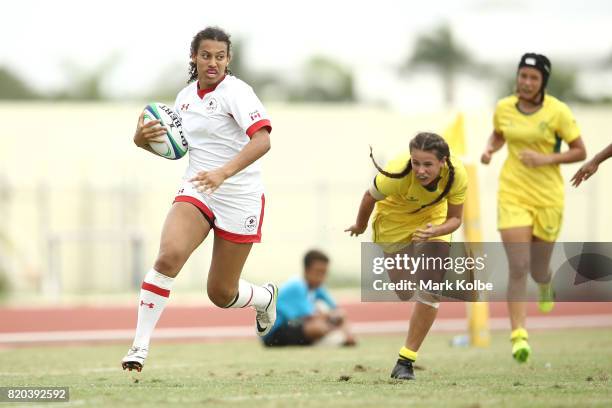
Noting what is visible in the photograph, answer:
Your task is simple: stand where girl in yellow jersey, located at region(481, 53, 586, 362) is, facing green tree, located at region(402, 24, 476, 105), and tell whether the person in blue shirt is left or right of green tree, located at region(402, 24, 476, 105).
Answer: left

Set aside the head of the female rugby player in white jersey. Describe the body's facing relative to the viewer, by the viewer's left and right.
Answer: facing the viewer and to the left of the viewer

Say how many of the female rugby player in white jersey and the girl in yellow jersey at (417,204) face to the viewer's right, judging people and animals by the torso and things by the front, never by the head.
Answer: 0

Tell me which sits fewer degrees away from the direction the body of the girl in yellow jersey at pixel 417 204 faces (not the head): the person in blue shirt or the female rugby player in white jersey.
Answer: the female rugby player in white jersey

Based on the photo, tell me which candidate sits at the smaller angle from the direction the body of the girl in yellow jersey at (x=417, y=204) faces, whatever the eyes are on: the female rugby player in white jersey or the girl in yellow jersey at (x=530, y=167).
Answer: the female rugby player in white jersey

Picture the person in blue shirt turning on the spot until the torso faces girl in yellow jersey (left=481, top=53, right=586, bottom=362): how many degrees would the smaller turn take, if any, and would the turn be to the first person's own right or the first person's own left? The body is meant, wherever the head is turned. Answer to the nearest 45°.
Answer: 0° — they already face them

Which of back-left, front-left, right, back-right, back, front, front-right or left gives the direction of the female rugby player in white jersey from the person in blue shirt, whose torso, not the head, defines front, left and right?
front-right

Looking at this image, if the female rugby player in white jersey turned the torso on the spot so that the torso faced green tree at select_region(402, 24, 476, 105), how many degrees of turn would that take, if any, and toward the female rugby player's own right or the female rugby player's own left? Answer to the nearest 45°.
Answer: approximately 135° to the female rugby player's own right

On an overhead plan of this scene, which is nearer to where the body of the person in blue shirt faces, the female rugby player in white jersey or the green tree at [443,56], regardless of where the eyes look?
the female rugby player in white jersey

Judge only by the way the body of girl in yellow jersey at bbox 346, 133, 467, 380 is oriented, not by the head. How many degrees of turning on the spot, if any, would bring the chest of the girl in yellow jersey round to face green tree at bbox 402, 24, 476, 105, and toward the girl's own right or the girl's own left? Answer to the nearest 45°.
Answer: approximately 180°

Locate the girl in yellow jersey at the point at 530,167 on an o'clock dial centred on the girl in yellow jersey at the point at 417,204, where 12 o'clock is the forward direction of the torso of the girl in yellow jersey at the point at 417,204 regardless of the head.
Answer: the girl in yellow jersey at the point at 530,167 is roughly at 7 o'clock from the girl in yellow jersey at the point at 417,204.

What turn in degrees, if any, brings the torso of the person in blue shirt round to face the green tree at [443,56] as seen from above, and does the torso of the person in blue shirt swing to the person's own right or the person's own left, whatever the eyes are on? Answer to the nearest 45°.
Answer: approximately 135° to the person's own left

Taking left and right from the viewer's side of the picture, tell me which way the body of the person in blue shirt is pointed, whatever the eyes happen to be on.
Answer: facing the viewer and to the right of the viewer

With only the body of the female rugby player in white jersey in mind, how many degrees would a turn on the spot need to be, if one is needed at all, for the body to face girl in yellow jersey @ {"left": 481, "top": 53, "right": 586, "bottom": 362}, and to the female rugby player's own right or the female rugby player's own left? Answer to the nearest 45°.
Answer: approximately 180°
